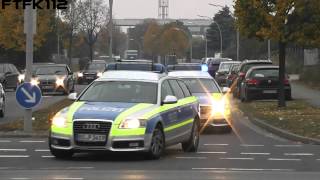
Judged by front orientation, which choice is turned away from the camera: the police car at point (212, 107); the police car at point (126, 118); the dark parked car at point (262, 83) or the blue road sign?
the dark parked car

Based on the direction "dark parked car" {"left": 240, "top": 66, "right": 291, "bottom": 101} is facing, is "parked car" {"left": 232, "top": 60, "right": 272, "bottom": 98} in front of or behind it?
in front

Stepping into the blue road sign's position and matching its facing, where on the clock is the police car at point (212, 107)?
The police car is roughly at 9 o'clock from the blue road sign.

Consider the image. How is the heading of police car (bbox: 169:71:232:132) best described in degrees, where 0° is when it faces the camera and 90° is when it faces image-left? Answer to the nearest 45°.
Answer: approximately 0°

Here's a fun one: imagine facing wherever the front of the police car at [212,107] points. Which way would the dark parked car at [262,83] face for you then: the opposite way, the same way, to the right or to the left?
the opposite way

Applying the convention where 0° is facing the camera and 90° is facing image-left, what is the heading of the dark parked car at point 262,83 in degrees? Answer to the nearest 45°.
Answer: approximately 180°

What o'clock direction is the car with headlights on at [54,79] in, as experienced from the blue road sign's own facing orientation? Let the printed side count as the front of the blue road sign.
The car with headlights on is roughly at 6 o'clock from the blue road sign.

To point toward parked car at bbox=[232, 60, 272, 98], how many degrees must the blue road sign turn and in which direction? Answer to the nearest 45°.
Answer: approximately 135° to its left

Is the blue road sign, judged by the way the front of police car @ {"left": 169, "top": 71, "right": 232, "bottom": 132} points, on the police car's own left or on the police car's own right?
on the police car's own right

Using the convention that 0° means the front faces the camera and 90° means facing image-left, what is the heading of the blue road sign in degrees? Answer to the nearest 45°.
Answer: approximately 0°

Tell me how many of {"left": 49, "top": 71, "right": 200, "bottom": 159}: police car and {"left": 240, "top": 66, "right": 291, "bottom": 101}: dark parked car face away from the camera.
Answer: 1

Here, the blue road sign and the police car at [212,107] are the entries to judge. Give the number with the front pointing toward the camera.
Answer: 2

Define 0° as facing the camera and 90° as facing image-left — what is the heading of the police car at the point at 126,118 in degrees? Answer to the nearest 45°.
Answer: approximately 45°

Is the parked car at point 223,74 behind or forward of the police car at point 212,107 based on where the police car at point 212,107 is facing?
behind
